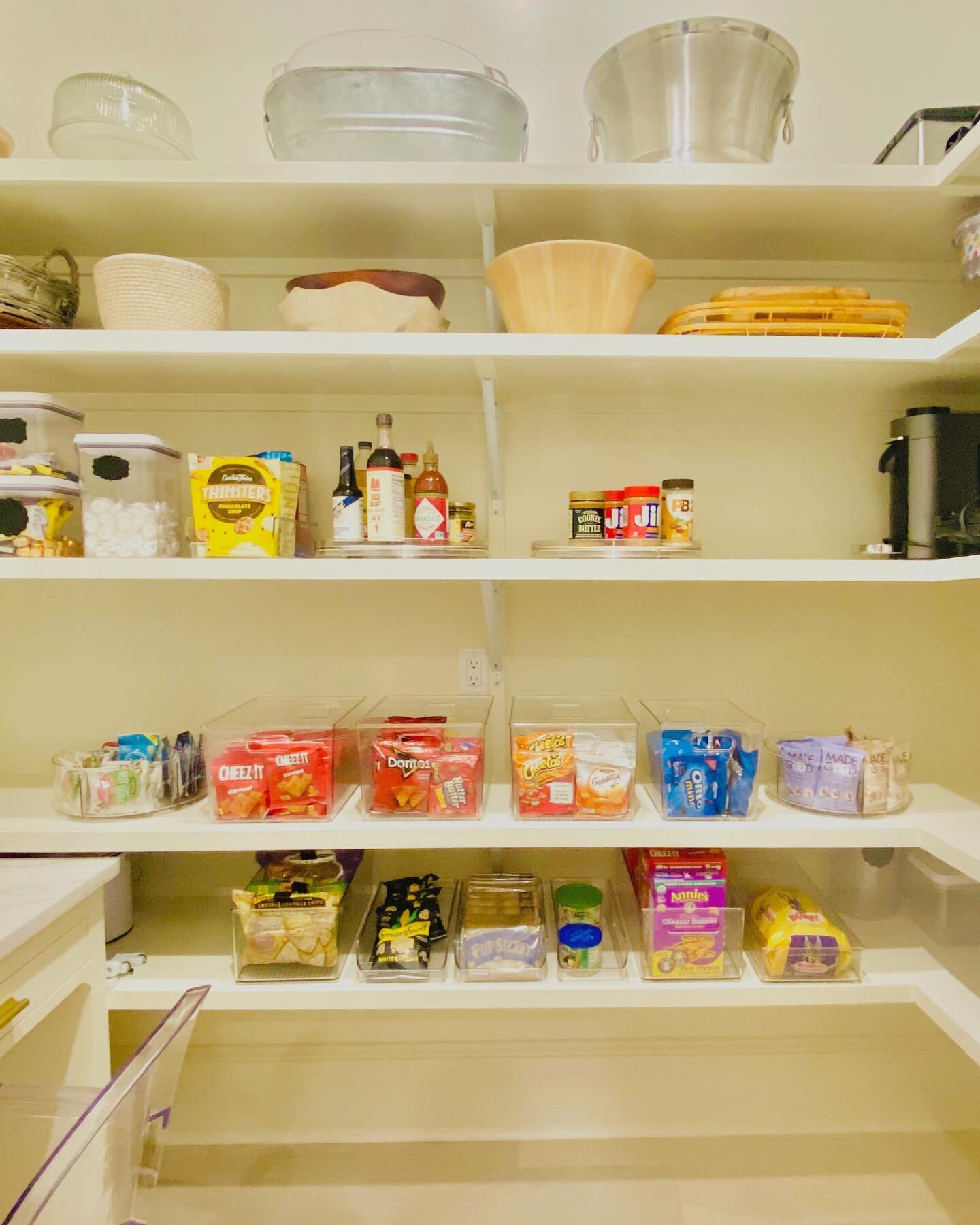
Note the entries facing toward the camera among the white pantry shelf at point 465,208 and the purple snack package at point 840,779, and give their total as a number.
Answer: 2

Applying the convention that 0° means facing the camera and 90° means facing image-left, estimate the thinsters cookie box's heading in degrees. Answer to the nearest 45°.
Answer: approximately 0°
